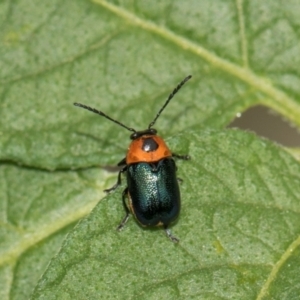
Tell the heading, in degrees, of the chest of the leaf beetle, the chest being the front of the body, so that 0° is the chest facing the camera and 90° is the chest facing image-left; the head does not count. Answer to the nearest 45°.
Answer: approximately 180°
